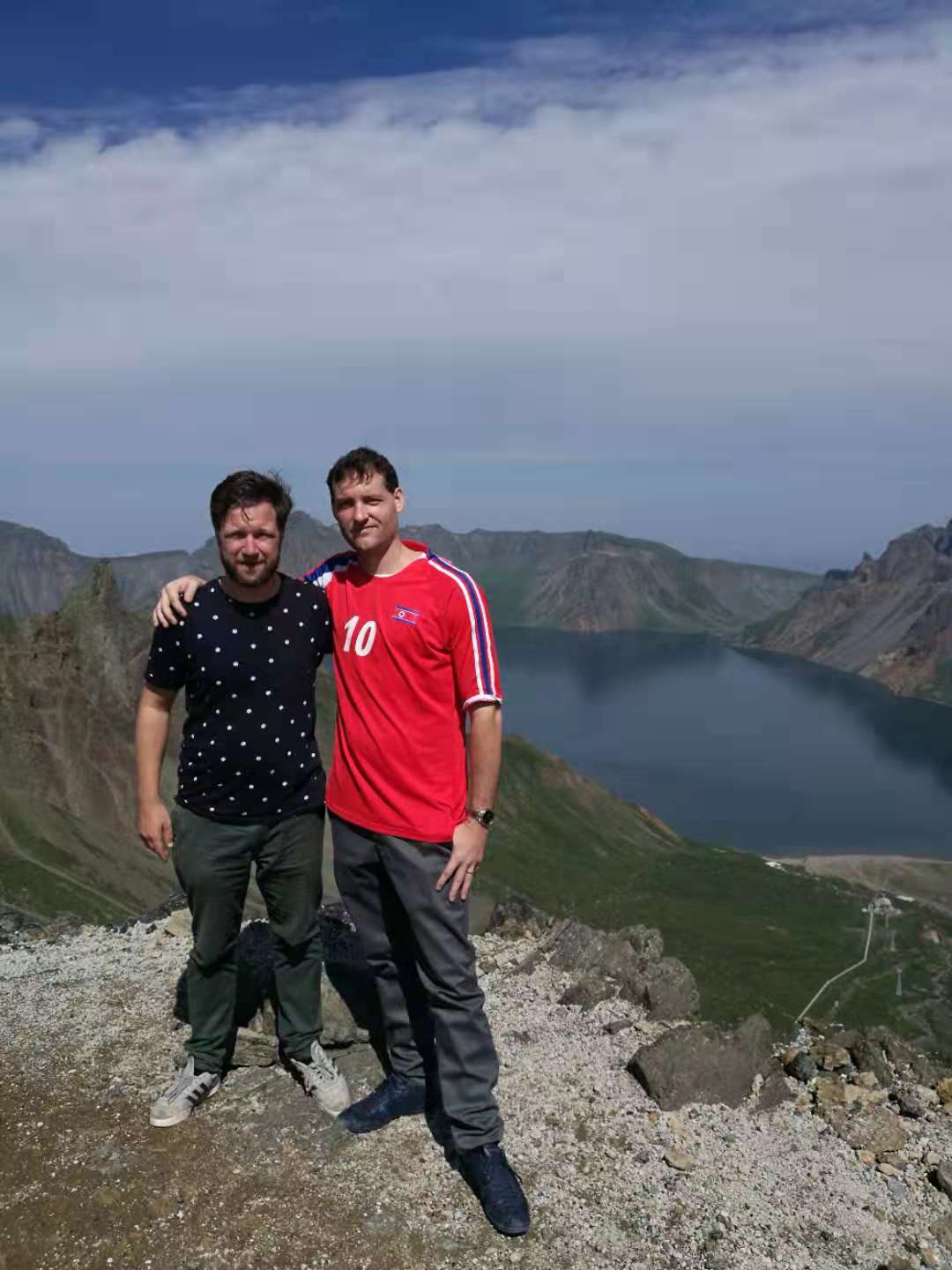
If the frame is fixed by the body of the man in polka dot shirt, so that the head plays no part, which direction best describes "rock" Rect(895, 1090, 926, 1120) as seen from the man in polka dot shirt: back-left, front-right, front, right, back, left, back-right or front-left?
left

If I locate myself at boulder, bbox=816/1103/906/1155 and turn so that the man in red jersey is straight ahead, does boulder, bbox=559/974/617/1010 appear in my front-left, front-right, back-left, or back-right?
front-right

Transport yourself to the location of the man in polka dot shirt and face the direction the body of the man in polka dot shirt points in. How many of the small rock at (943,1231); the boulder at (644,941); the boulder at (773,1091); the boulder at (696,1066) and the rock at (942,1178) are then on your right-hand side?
0

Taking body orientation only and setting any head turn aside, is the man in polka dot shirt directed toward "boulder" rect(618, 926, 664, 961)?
no

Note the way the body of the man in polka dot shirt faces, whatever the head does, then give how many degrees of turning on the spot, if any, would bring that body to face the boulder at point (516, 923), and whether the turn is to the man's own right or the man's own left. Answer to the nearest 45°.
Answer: approximately 135° to the man's own left

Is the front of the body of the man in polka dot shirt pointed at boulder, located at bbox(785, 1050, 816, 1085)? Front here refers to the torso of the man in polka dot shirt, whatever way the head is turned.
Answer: no

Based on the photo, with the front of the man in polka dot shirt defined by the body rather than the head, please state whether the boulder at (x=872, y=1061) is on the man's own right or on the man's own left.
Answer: on the man's own left

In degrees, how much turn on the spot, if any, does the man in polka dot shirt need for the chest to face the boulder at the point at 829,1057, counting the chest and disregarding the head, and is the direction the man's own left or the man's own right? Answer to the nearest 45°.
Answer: approximately 90° to the man's own left

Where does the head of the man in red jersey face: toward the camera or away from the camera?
toward the camera

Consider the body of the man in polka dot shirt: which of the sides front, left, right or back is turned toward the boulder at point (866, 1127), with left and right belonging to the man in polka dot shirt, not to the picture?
left

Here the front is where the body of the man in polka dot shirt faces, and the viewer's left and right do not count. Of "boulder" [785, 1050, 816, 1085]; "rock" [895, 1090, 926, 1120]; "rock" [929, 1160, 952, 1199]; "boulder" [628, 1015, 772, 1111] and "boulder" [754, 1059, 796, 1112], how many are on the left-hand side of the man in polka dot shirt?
5

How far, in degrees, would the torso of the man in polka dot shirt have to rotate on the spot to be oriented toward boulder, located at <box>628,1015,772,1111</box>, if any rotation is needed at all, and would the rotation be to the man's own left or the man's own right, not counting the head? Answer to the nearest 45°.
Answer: approximately 90° to the man's own left

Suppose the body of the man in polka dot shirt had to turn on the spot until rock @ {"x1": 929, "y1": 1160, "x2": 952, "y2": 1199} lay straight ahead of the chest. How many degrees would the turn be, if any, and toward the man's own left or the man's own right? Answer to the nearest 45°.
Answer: approximately 90° to the man's own left

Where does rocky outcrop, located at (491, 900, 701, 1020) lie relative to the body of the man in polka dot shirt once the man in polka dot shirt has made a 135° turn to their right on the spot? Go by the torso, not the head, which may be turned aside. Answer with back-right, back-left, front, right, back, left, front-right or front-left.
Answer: right

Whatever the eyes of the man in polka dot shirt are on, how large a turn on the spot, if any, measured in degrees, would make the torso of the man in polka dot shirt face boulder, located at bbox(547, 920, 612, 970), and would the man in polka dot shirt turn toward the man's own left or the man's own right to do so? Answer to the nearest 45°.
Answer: approximately 135° to the man's own left

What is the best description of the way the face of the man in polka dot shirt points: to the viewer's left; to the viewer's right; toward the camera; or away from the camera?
toward the camera

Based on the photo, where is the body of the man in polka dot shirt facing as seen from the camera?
toward the camera

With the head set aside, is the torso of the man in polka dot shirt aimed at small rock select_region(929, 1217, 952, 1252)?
no

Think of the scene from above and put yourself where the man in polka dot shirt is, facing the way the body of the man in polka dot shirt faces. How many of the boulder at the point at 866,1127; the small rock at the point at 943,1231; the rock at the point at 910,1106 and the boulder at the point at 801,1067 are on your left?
4

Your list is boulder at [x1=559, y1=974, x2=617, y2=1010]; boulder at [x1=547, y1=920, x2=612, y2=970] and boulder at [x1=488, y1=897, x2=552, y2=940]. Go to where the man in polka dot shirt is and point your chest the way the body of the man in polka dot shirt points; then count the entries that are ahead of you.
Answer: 0
